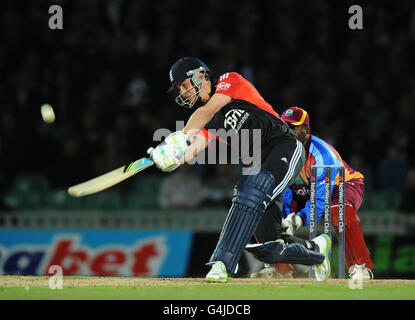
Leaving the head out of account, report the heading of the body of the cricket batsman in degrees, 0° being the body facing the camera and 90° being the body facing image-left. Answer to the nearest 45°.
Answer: approximately 45°
